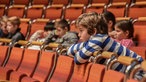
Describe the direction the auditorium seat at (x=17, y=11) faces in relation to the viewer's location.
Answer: facing the viewer and to the left of the viewer

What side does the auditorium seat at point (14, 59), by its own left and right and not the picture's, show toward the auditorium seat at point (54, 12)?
back

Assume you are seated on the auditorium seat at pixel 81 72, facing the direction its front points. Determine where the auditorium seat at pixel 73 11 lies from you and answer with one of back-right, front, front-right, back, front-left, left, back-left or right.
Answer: back-right

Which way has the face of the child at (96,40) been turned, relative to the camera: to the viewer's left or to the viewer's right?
to the viewer's left
